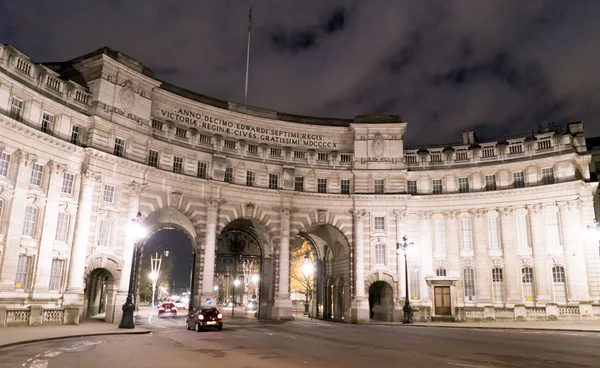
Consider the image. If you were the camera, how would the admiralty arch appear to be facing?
facing the viewer and to the right of the viewer
